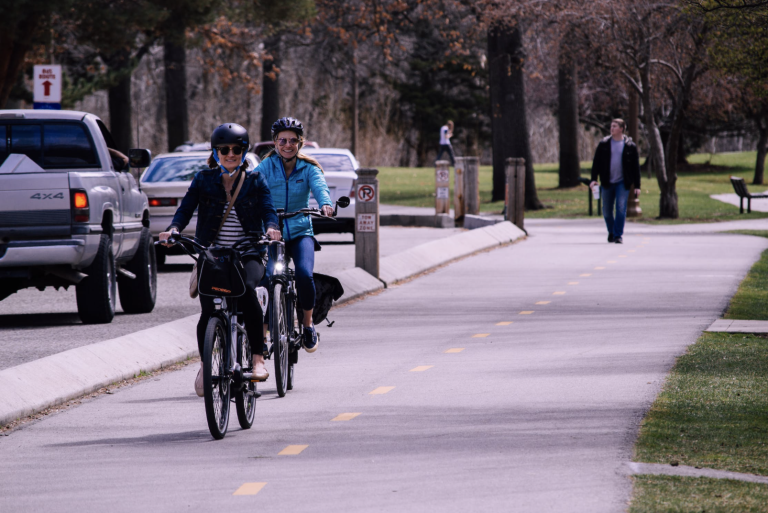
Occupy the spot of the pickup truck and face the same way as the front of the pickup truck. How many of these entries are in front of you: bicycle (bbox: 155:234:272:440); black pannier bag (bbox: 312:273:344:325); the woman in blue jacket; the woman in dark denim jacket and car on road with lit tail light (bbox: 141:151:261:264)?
1

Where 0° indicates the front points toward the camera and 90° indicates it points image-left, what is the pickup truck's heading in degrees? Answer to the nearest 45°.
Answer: approximately 180°

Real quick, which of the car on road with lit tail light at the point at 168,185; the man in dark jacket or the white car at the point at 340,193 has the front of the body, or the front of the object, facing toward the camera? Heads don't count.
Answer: the man in dark jacket

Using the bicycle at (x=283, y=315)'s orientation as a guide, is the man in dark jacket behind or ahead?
behind

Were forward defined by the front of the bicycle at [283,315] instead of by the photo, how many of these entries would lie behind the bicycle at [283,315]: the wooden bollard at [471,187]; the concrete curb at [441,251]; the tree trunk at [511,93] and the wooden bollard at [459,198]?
4

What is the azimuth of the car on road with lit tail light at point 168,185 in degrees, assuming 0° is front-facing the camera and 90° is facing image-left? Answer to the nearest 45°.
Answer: approximately 180°

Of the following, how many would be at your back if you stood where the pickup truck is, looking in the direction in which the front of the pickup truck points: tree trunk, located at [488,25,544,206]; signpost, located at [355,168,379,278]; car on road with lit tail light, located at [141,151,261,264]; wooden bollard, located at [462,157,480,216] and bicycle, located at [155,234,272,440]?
1

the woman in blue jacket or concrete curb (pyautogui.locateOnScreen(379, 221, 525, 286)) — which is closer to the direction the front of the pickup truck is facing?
the concrete curb

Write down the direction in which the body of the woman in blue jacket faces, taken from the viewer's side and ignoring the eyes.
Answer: toward the camera

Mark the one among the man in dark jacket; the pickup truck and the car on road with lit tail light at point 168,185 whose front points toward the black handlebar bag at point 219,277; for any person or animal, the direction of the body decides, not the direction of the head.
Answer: the man in dark jacket

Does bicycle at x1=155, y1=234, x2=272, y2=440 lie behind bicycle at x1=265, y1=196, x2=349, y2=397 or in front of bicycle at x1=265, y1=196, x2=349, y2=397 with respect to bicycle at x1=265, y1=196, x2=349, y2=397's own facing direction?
in front

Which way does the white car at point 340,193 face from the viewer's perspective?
away from the camera

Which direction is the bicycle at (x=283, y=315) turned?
toward the camera

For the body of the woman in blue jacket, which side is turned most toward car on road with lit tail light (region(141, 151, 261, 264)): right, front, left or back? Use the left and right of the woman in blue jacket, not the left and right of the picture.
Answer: back

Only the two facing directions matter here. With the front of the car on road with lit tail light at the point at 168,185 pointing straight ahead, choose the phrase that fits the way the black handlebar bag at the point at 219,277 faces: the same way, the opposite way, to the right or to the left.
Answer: the opposite way

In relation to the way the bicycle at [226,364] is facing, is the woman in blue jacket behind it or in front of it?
behind
